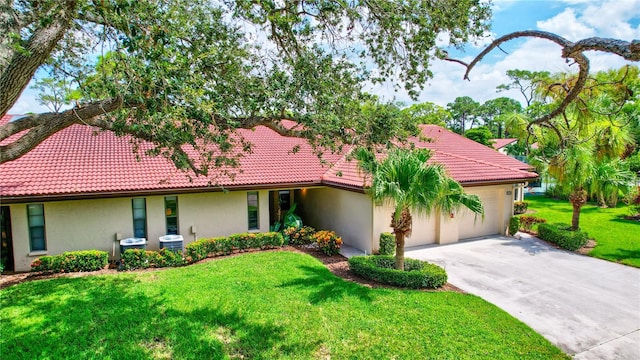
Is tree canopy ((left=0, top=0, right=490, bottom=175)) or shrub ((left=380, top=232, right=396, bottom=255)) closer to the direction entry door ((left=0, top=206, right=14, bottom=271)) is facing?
the tree canopy

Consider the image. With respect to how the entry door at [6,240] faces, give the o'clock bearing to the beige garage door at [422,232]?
The beige garage door is roughly at 10 o'clock from the entry door.

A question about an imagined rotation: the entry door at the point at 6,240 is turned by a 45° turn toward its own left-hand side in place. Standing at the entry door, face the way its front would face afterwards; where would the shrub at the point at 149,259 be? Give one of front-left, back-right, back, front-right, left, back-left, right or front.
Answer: front

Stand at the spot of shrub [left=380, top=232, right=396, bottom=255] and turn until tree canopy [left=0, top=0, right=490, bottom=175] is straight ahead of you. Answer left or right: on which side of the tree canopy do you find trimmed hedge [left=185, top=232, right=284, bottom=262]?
right

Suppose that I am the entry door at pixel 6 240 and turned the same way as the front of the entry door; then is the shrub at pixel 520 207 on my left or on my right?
on my left

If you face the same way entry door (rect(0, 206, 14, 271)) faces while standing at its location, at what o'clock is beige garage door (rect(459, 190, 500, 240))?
The beige garage door is roughly at 10 o'clock from the entry door.

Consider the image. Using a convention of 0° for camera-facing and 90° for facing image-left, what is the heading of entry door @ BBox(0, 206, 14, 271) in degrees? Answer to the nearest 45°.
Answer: approximately 0°

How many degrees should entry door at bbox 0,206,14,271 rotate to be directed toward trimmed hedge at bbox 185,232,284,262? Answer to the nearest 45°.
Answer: approximately 45° to its left

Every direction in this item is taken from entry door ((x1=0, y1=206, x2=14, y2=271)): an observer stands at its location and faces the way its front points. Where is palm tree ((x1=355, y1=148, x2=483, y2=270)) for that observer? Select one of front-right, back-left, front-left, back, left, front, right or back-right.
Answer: front-left

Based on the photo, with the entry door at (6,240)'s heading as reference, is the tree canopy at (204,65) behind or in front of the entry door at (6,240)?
in front

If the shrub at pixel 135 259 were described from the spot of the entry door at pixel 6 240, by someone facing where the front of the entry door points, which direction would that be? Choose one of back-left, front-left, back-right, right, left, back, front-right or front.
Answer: front-left

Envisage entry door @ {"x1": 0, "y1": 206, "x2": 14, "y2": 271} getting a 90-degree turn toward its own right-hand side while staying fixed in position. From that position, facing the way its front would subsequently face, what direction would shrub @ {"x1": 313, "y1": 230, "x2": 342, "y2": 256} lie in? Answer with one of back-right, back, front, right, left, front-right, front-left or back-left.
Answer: back-left
